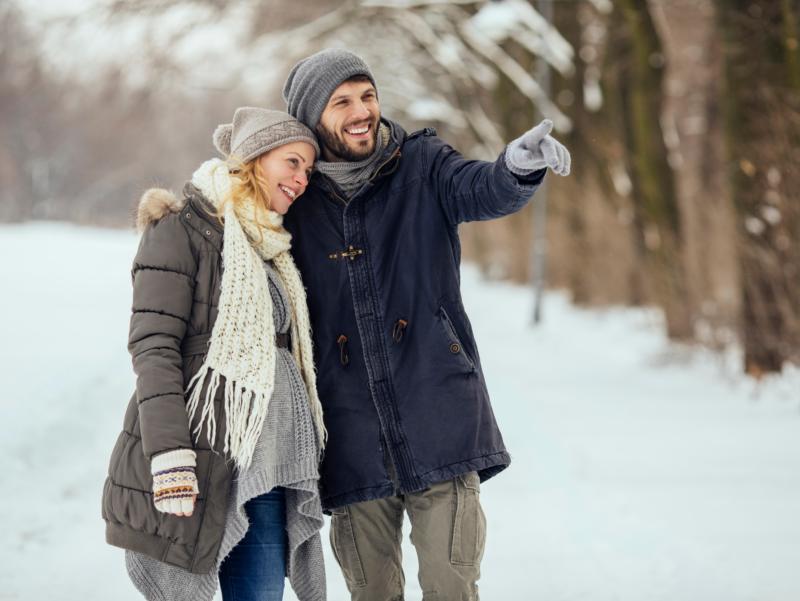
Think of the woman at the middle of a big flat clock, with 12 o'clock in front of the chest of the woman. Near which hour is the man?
The man is roughly at 10 o'clock from the woman.

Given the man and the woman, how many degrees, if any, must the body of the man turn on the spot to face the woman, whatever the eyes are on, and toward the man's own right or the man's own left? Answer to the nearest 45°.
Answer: approximately 45° to the man's own right

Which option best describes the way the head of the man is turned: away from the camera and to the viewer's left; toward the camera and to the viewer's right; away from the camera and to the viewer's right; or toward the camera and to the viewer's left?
toward the camera and to the viewer's right

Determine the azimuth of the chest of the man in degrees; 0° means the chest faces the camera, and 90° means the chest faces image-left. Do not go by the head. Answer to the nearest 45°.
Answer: approximately 0°

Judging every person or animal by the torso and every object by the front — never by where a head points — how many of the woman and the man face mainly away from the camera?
0

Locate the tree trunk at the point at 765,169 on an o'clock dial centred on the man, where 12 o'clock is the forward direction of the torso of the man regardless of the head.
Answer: The tree trunk is roughly at 7 o'clock from the man.

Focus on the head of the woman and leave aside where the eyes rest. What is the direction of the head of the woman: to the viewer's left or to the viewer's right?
to the viewer's right

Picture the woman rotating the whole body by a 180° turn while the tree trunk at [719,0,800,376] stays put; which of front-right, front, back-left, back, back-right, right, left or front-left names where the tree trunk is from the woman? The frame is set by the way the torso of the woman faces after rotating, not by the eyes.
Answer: right

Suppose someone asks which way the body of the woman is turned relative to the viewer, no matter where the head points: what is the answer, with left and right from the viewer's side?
facing the viewer and to the right of the viewer
